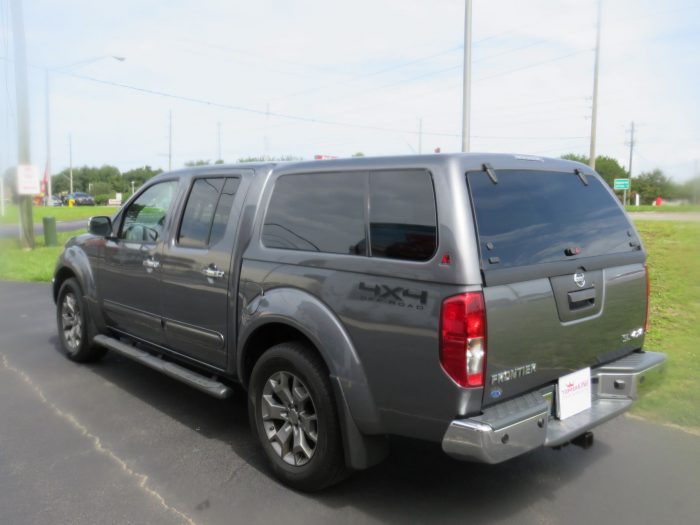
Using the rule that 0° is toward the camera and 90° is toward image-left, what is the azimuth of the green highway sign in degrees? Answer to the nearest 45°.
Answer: approximately 0°

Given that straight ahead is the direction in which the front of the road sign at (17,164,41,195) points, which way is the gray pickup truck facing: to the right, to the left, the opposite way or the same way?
the opposite way

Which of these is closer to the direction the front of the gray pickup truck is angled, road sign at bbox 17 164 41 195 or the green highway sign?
the road sign

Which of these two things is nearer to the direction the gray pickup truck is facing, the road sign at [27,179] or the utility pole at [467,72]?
the road sign

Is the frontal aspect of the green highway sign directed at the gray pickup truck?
yes

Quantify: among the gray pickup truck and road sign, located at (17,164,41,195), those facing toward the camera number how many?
1

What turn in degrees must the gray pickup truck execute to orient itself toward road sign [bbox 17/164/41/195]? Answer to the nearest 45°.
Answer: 0° — it already faces it

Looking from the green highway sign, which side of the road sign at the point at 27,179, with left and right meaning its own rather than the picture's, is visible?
left

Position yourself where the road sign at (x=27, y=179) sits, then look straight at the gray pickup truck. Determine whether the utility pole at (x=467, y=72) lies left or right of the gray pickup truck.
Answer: left

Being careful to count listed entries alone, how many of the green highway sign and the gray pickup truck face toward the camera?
1

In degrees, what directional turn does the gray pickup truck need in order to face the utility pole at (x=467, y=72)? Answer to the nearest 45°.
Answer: approximately 45° to its right

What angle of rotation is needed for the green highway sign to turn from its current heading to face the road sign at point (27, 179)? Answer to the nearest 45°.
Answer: approximately 45° to its right

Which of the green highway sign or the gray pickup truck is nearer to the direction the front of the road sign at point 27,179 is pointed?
the gray pickup truck

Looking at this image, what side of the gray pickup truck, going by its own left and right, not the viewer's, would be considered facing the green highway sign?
right
